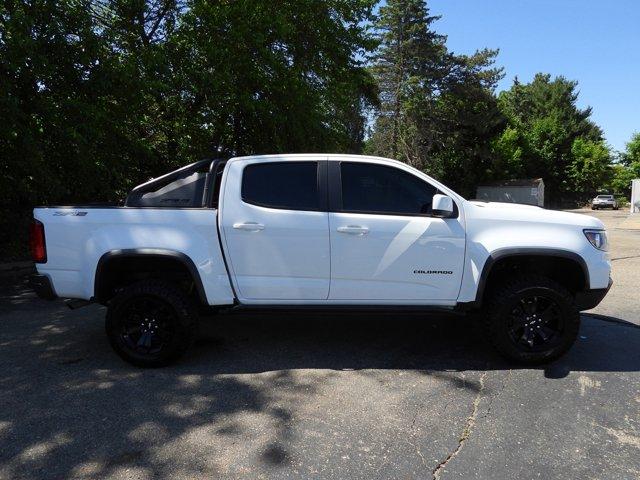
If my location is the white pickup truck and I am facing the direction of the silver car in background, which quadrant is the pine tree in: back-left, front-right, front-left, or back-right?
front-left

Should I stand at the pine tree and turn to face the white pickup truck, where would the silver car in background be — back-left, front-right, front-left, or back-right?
back-left

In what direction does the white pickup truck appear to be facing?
to the viewer's right

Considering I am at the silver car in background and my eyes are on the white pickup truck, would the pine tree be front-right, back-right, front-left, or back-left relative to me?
front-right
